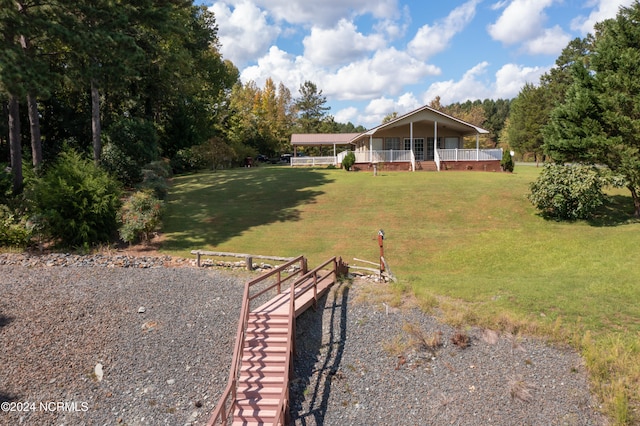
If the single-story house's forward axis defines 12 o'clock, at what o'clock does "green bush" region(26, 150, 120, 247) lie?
The green bush is roughly at 1 o'clock from the single-story house.

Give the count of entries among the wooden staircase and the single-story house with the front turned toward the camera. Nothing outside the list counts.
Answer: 2

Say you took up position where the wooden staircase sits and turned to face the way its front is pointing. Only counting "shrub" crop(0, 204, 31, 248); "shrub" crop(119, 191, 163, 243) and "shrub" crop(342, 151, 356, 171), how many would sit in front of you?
0

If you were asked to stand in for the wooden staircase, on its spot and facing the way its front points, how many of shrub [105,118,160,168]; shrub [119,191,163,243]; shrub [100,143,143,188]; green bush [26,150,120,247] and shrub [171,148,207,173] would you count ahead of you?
0

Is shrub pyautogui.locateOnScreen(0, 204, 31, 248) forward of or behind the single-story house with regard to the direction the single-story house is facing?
forward

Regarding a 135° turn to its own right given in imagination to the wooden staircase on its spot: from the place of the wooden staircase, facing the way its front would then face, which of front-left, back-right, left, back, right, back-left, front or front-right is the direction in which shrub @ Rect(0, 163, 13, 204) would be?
front

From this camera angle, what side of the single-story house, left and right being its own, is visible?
front

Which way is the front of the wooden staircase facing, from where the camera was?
facing the viewer

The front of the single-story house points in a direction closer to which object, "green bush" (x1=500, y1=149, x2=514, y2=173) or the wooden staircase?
the wooden staircase

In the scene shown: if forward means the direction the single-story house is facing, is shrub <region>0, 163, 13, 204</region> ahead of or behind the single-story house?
ahead

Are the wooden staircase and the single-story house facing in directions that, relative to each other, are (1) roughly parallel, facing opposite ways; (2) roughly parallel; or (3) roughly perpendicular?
roughly parallel

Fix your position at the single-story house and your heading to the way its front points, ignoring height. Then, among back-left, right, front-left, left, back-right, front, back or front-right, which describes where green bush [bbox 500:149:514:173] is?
left

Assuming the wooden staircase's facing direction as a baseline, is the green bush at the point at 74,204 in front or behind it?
behind
